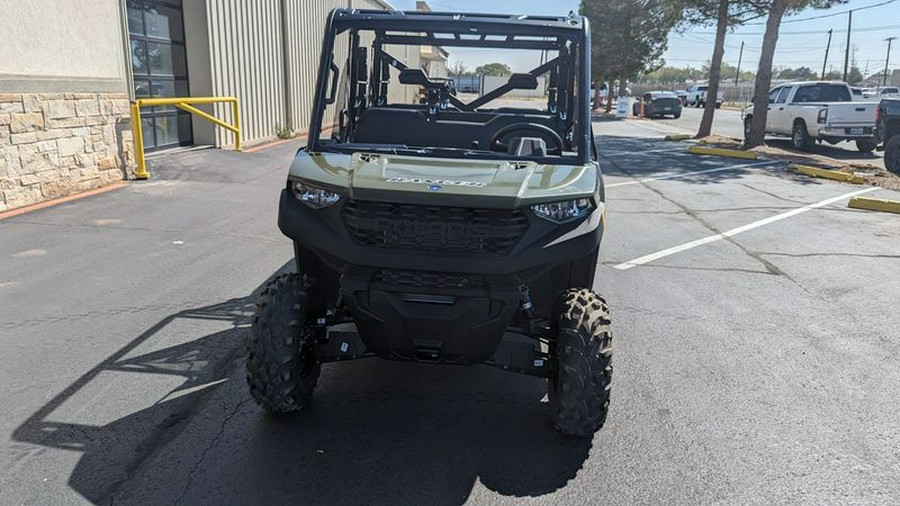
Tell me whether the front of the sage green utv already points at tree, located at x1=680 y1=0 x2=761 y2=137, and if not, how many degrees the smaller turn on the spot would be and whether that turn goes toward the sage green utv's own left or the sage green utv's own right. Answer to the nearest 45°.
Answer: approximately 135° to the sage green utv's own left

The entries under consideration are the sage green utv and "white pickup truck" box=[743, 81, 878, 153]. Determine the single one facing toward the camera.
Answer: the sage green utv

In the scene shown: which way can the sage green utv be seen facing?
toward the camera

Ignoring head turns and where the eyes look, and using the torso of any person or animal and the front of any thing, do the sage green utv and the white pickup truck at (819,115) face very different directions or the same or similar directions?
very different directions

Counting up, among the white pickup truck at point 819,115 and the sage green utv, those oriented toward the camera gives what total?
1

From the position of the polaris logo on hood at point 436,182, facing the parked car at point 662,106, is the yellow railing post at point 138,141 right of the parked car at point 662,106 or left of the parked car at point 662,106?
left

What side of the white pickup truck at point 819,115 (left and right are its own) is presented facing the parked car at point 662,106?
front

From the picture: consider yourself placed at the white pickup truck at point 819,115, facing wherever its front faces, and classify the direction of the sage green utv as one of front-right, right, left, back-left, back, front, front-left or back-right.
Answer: back-left

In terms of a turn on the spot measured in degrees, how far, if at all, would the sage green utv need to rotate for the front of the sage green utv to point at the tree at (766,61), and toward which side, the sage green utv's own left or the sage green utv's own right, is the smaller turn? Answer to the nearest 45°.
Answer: approximately 135° to the sage green utv's own left

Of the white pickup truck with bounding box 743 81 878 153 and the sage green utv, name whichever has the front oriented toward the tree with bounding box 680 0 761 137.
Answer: the white pickup truck

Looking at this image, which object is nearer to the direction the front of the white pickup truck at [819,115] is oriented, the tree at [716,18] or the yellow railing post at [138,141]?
the tree

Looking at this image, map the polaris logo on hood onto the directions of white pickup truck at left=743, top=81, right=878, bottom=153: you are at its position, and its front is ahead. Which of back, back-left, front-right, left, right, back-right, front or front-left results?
back-left

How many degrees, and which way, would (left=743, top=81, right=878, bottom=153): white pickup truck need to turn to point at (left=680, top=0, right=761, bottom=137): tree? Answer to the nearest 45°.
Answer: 0° — it already faces it

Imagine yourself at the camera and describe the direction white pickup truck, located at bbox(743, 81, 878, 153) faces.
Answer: facing away from the viewer and to the left of the viewer

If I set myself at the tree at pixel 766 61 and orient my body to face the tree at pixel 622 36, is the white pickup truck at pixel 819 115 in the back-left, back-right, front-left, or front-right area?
front-right
